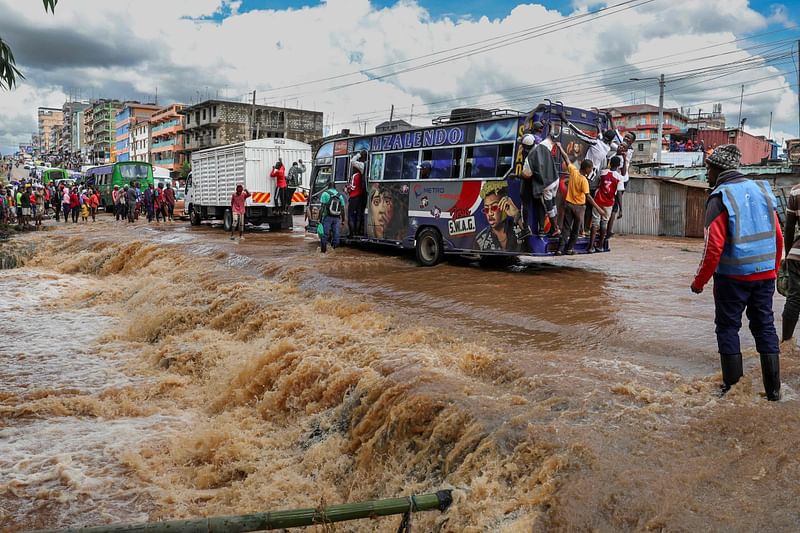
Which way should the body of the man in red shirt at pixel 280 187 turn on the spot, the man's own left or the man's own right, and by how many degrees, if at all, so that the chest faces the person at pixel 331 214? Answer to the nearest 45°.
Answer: approximately 135° to the man's own left

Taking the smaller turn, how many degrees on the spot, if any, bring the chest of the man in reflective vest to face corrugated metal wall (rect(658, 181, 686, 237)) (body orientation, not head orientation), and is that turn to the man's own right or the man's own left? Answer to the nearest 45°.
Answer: approximately 45° to the man's own right

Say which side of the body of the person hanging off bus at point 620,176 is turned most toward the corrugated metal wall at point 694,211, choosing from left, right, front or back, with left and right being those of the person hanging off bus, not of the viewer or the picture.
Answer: right
